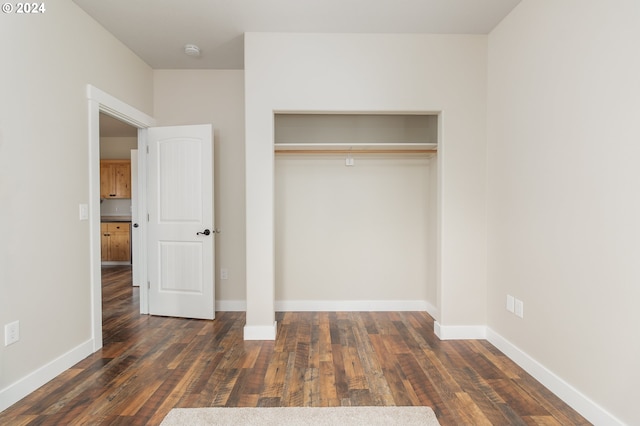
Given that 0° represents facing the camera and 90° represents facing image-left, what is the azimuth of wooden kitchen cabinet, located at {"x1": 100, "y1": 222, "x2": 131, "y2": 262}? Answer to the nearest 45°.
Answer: approximately 0°

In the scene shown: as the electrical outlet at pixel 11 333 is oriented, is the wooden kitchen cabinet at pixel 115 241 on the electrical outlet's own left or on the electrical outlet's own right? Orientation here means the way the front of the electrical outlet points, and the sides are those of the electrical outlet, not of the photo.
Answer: on the electrical outlet's own left

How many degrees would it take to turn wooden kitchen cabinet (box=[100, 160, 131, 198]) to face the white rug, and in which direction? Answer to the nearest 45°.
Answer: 0° — it already faces it

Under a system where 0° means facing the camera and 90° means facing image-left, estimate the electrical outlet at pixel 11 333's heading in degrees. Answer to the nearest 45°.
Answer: approximately 315°

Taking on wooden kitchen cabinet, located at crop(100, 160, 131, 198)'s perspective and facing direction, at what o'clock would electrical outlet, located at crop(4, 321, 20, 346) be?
The electrical outlet is roughly at 12 o'clock from the wooden kitchen cabinet.

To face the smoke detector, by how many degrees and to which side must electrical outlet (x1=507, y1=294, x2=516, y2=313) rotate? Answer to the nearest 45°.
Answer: approximately 45° to its right

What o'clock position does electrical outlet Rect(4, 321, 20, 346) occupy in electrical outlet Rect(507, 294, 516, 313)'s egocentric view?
electrical outlet Rect(4, 321, 20, 346) is roughly at 12 o'clock from electrical outlet Rect(507, 294, 516, 313).

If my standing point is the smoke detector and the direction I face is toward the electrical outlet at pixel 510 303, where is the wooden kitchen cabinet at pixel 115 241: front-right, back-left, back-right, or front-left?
back-left

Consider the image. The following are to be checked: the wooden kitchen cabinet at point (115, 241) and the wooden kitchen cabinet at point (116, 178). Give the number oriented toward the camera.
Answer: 2

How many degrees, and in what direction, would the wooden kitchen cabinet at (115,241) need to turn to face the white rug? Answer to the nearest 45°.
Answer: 0° — it already faces it
